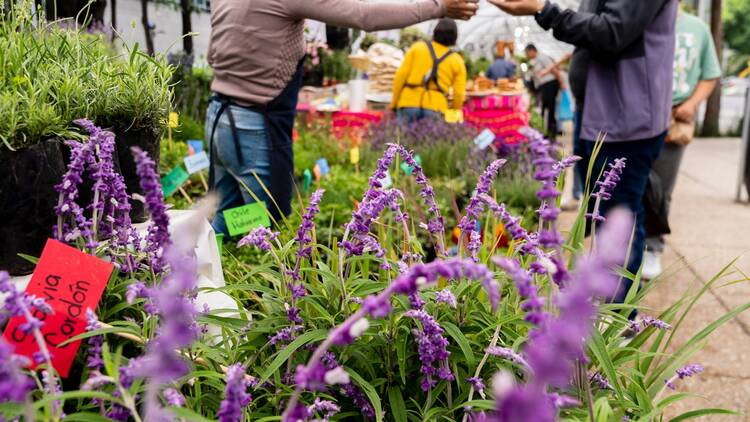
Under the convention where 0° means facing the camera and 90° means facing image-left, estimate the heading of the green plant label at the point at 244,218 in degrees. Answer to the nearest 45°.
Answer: approximately 0°

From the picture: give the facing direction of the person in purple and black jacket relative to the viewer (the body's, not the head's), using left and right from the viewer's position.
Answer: facing to the left of the viewer

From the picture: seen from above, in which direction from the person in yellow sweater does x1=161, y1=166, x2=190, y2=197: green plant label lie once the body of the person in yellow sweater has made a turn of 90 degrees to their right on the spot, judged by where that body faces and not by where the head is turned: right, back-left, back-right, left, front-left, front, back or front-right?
right

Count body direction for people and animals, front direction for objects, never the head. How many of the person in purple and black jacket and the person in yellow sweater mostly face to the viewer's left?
1

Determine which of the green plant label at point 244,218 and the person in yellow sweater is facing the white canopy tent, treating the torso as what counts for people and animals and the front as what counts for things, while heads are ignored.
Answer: the person in yellow sweater

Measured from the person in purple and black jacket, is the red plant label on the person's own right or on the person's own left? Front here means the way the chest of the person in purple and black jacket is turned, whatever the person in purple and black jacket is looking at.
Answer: on the person's own left

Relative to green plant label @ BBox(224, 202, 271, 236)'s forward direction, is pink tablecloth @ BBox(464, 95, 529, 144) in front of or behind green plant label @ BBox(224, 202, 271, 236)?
behind

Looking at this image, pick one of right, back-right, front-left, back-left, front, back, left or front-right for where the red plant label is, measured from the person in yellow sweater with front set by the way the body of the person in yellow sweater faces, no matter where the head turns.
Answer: back

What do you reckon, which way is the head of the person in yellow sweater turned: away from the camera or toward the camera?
away from the camera

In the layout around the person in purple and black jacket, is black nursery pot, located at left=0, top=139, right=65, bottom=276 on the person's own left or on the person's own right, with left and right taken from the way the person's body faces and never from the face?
on the person's own left

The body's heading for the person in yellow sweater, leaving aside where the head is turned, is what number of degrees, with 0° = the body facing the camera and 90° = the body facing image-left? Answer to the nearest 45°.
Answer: approximately 180°

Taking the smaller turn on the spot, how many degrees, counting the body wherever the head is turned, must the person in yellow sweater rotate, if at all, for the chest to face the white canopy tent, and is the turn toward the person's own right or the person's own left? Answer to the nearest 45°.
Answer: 0° — they already face it
